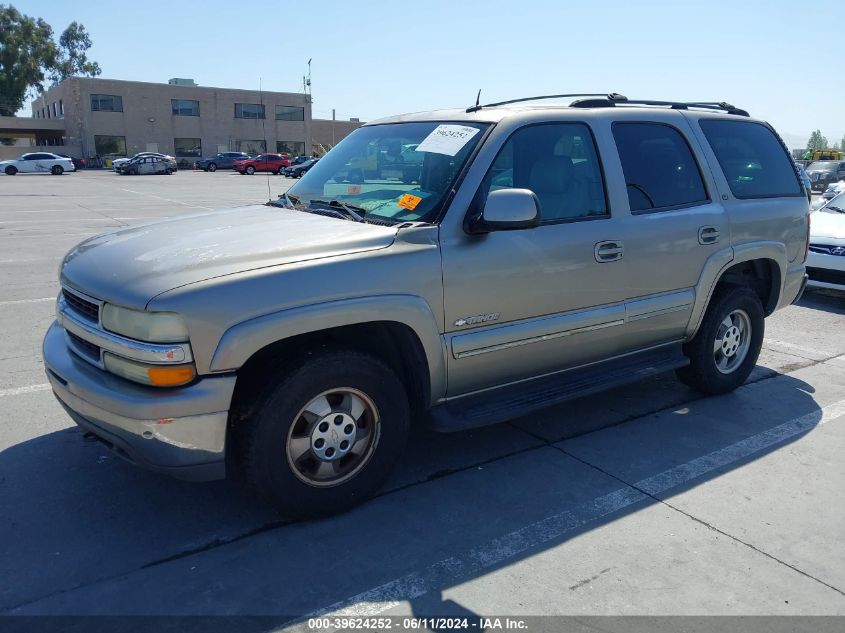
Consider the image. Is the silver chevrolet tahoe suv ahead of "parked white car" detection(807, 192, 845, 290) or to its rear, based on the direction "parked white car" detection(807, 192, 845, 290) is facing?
ahead

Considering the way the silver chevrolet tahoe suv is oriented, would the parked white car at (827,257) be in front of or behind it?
behind

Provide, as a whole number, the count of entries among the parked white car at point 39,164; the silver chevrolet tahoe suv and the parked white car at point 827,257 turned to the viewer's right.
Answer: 0

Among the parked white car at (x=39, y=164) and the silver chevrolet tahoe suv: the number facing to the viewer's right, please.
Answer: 0

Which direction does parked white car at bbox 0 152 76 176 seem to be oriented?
to the viewer's left

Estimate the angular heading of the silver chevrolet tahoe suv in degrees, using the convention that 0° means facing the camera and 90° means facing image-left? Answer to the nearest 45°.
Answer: approximately 45°

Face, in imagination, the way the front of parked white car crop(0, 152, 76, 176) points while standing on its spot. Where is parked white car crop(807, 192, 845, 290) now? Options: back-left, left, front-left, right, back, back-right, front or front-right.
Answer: left

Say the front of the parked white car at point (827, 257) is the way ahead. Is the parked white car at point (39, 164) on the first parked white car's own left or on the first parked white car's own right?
on the first parked white car's own right

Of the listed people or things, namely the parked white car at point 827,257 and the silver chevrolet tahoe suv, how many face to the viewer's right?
0

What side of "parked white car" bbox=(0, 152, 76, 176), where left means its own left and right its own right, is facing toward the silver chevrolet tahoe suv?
left
